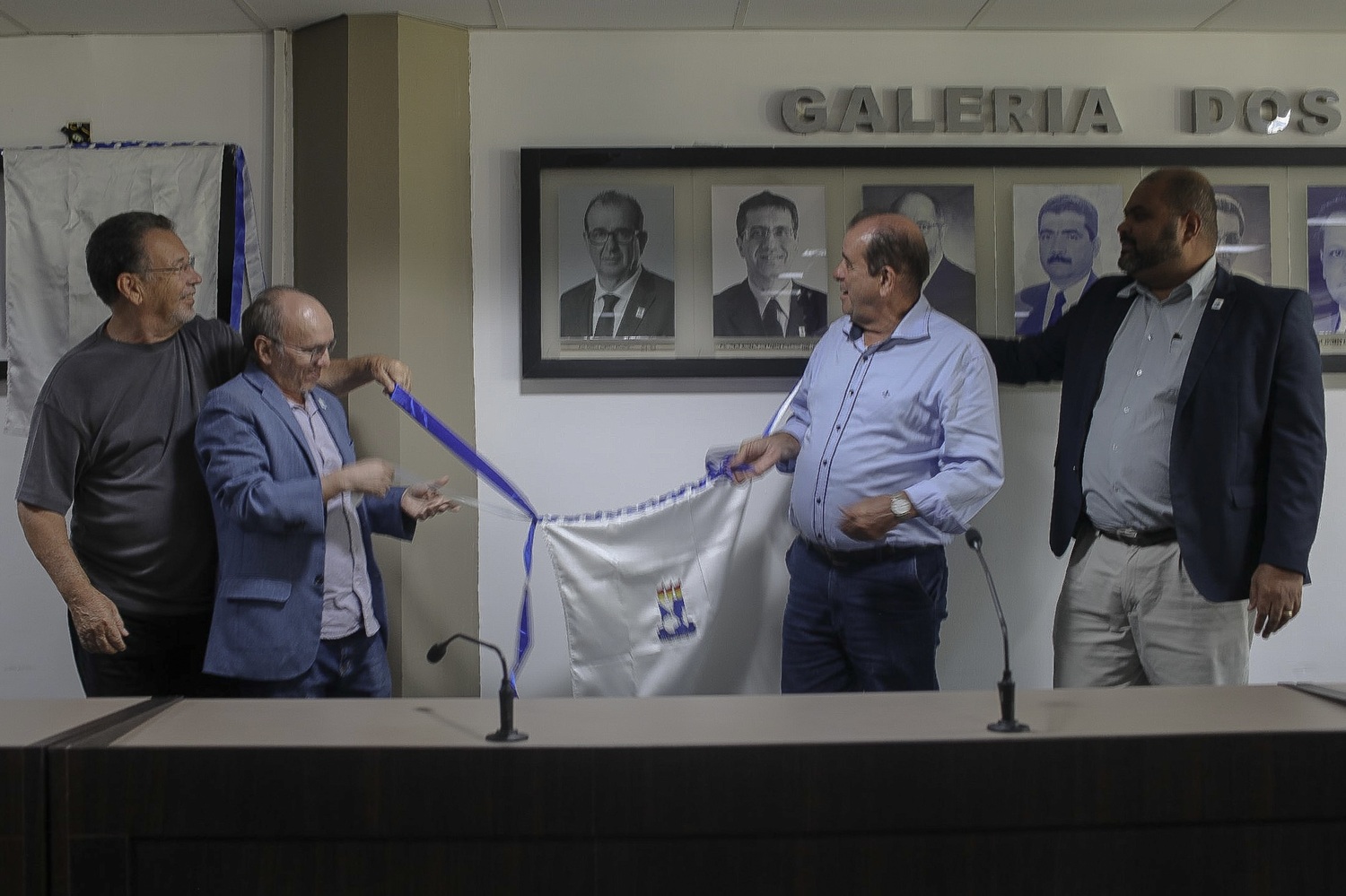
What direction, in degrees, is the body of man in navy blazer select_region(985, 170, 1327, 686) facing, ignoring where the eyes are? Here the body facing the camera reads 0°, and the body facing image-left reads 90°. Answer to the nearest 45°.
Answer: approximately 45°

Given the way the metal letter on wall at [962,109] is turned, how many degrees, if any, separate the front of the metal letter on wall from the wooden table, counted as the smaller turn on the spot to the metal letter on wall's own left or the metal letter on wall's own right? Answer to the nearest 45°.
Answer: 0° — it already faces it

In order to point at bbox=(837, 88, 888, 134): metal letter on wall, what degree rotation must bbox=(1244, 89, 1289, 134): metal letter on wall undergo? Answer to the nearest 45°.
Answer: approximately 45° to its right

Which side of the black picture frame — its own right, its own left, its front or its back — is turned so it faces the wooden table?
front

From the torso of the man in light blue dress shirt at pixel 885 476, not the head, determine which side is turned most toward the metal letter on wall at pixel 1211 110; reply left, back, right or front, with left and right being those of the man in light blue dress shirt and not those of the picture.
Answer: back

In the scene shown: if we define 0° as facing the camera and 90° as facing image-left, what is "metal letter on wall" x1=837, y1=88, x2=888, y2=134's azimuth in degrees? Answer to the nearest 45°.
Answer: approximately 0°

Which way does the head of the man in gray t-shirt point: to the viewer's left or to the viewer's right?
to the viewer's right

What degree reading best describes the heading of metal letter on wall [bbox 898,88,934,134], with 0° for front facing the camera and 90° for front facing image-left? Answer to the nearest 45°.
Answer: approximately 0°
